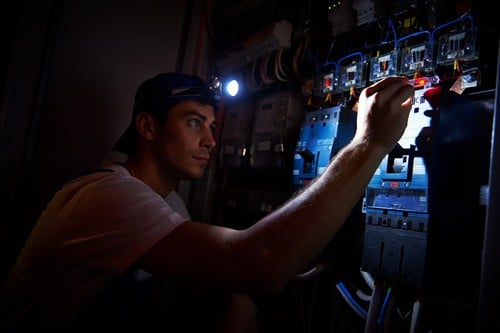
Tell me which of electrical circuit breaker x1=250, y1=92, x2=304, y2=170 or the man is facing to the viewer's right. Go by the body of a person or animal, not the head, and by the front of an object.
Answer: the man

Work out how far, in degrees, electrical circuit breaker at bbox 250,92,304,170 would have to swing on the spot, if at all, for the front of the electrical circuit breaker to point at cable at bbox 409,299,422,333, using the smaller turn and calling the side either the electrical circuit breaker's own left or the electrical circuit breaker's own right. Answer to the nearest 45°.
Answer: approximately 90° to the electrical circuit breaker's own left

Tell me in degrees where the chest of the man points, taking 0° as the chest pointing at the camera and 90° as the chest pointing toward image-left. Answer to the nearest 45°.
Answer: approximately 270°

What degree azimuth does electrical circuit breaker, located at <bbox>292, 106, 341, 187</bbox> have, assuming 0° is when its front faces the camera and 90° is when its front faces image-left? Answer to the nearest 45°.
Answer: approximately 45°

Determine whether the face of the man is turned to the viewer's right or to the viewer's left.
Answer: to the viewer's right
